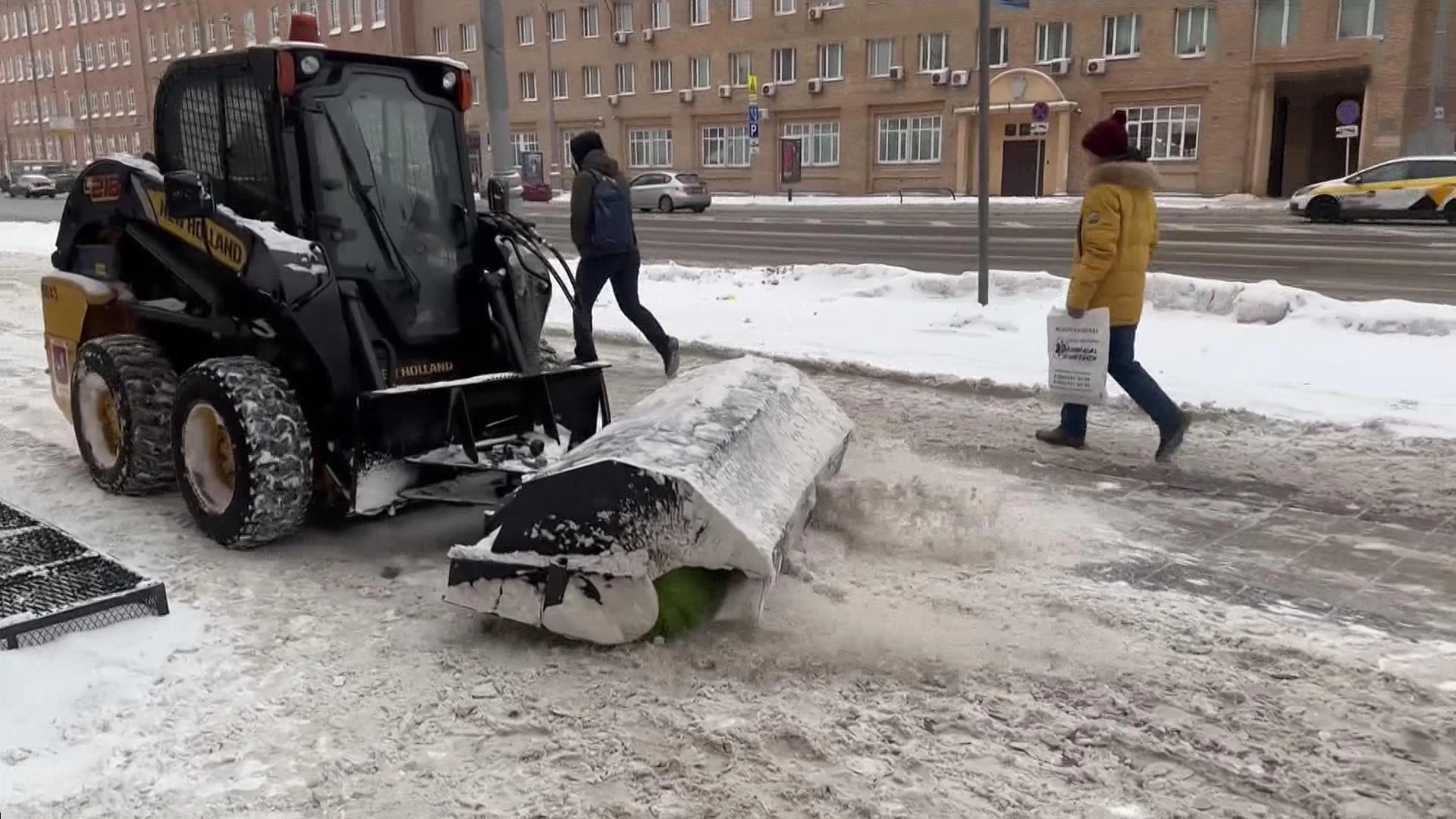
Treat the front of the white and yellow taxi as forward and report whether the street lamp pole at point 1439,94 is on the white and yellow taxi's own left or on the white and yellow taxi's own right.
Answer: on the white and yellow taxi's own right

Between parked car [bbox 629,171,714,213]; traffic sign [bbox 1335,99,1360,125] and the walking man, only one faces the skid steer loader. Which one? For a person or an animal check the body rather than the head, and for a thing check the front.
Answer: the traffic sign

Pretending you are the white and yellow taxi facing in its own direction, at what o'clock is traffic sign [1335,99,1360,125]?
The traffic sign is roughly at 3 o'clock from the white and yellow taxi.

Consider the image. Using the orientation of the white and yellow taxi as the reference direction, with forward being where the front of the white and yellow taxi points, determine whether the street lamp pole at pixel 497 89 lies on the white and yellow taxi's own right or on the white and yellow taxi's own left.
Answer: on the white and yellow taxi's own left

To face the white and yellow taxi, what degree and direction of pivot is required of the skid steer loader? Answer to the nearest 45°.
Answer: approximately 90° to its left

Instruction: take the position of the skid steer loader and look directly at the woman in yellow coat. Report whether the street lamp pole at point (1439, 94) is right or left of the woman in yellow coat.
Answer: left

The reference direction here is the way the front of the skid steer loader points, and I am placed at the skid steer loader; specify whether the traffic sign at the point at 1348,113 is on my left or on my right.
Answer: on my left

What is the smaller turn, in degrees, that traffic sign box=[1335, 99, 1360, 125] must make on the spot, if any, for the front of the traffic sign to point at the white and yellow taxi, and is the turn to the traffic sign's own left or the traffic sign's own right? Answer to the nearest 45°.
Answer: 0° — it already faces it

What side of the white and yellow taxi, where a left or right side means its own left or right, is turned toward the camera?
left
